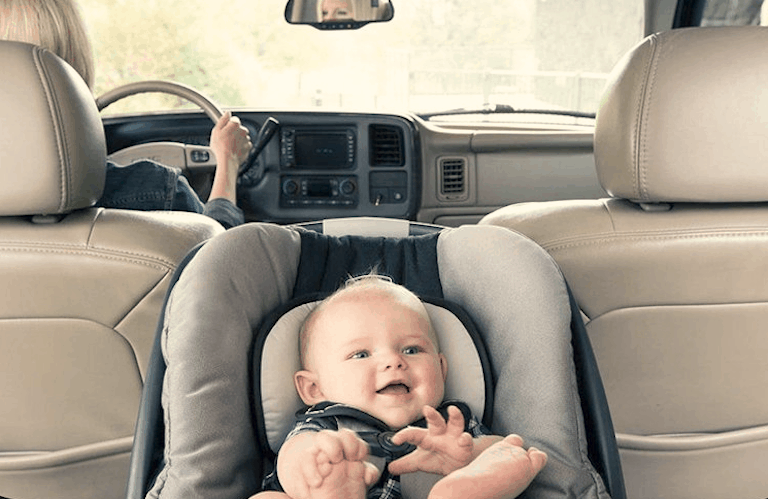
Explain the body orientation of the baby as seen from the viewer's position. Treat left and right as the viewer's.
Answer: facing the viewer

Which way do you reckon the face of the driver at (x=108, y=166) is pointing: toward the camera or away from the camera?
away from the camera

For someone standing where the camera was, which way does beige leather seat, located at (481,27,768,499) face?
facing away from the viewer

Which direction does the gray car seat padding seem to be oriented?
toward the camera

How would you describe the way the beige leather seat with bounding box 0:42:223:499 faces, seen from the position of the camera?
facing away from the viewer

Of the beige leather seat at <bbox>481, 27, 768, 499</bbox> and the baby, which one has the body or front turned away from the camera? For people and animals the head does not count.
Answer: the beige leather seat

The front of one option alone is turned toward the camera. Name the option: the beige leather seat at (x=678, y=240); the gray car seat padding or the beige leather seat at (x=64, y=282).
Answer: the gray car seat padding

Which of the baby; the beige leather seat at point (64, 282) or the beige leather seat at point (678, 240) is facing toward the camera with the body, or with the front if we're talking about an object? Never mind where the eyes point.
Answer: the baby

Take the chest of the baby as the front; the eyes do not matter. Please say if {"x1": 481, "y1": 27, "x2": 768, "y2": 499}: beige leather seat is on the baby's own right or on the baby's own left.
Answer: on the baby's own left

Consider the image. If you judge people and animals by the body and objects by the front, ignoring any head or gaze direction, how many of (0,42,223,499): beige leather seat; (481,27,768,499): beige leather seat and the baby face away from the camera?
2

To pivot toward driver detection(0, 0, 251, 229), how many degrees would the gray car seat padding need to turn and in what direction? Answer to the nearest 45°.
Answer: approximately 135° to its right

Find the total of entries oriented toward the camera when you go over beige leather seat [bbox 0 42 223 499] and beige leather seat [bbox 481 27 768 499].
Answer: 0
